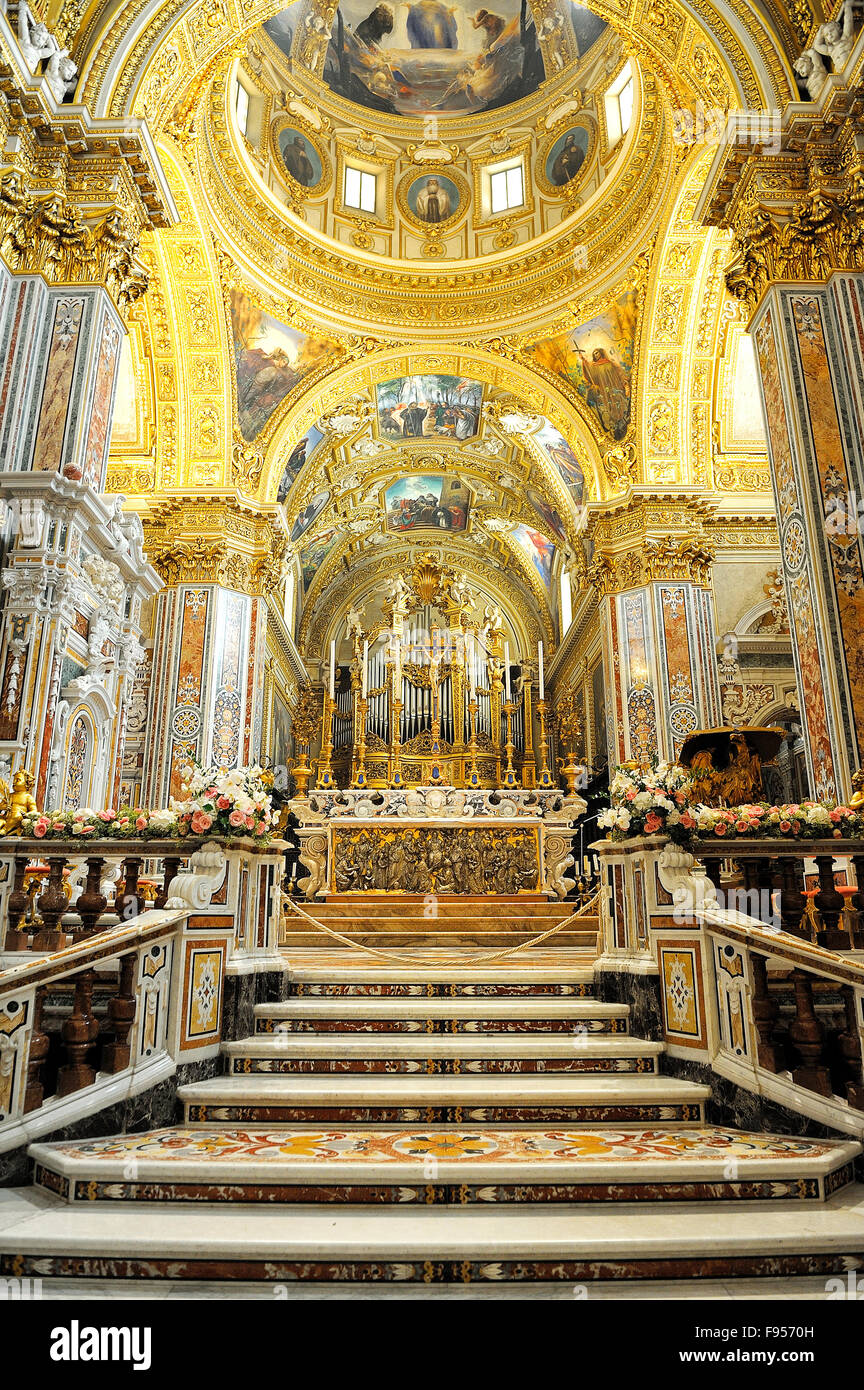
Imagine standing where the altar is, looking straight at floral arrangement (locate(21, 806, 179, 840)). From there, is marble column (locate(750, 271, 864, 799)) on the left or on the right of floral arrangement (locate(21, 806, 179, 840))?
left

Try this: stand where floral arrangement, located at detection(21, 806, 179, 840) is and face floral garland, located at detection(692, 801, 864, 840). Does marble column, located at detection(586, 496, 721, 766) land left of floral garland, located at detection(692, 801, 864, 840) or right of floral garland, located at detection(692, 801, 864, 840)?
left

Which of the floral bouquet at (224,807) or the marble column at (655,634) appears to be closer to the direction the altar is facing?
the floral bouquet

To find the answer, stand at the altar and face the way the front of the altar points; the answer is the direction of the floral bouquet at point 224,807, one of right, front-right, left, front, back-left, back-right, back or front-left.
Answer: front

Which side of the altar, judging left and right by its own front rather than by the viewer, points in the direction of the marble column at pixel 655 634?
left

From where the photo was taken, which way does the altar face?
toward the camera

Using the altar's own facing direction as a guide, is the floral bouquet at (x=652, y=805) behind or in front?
in front

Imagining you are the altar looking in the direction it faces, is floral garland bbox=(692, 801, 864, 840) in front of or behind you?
in front

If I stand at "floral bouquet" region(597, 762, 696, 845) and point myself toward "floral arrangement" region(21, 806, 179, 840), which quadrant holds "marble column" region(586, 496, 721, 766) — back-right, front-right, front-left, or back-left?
back-right

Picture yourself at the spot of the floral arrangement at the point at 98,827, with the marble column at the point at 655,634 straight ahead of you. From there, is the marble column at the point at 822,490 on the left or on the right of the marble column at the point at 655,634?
right

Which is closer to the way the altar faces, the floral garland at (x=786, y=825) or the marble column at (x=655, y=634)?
the floral garland
